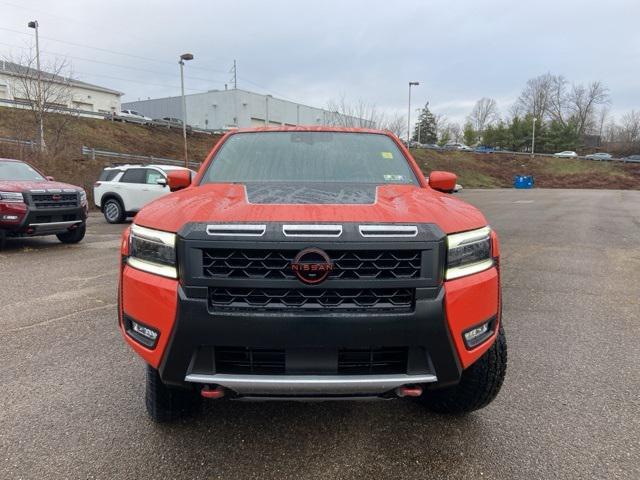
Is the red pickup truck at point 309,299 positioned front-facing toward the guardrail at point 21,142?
no

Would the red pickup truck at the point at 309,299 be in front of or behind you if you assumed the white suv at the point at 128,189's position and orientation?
in front

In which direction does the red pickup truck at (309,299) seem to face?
toward the camera

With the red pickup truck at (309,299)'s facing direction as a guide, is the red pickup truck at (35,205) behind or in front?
behind

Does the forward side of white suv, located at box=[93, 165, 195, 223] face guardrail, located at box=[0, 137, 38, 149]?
no

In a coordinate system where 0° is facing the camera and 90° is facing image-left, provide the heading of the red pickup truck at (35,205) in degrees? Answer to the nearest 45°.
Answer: approximately 315°

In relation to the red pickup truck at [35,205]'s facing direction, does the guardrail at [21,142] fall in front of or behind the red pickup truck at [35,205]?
behind

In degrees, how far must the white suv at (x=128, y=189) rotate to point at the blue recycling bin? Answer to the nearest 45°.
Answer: approximately 90° to its left

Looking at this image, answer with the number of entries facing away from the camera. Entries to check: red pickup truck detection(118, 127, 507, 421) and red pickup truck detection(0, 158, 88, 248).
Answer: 0

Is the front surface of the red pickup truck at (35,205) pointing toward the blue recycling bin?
no

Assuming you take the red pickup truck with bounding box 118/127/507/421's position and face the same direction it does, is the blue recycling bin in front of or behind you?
behind

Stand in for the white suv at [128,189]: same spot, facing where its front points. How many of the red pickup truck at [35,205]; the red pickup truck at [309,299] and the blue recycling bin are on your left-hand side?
1

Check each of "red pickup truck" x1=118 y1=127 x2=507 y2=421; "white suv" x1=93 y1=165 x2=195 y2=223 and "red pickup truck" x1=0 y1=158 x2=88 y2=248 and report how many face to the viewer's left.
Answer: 0
